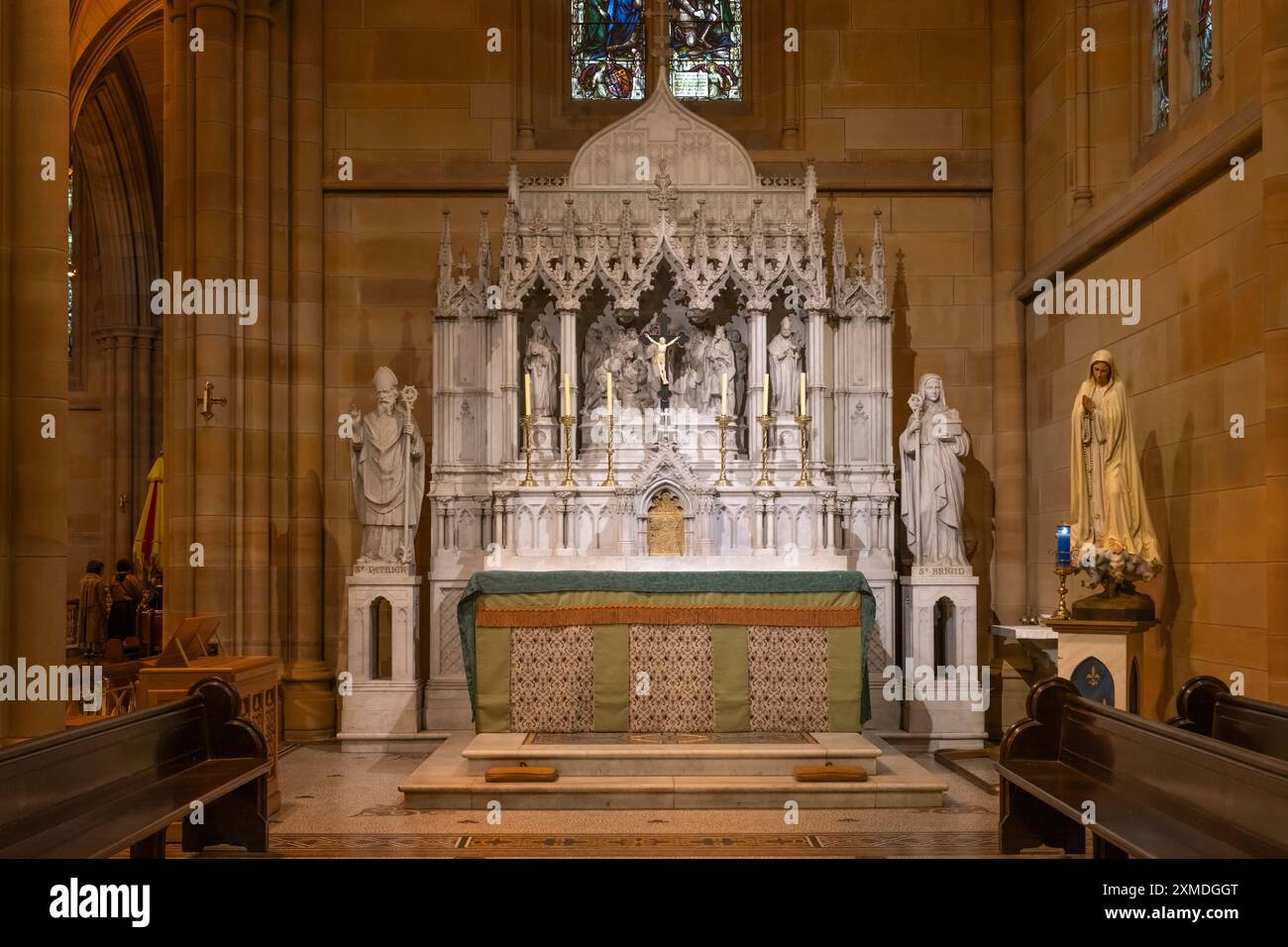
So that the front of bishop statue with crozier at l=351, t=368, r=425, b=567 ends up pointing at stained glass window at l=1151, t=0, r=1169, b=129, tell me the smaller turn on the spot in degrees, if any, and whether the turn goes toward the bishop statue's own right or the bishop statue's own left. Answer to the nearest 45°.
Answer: approximately 90° to the bishop statue's own left

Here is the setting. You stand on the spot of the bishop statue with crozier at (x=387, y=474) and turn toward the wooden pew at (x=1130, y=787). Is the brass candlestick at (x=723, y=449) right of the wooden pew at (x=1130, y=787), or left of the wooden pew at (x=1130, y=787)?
left

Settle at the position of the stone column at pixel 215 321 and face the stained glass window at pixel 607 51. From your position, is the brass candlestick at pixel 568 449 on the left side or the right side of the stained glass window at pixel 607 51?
right

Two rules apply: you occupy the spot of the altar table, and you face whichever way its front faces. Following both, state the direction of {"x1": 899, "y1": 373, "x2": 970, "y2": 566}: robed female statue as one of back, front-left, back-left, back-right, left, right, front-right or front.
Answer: back-left

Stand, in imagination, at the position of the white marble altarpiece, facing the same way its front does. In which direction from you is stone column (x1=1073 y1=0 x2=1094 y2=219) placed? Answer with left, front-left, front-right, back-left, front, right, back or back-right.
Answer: left

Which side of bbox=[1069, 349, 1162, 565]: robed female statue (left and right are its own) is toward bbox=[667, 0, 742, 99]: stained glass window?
right

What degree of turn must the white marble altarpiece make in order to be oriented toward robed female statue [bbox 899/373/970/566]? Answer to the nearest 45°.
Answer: approximately 90° to its left
